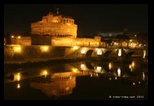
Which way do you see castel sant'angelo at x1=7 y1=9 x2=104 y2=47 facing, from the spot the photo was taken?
facing the viewer and to the right of the viewer

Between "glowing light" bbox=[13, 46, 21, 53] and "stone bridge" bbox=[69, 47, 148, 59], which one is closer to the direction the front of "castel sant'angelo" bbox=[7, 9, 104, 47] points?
the stone bridge

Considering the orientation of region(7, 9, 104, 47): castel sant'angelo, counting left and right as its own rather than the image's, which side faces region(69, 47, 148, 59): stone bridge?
front

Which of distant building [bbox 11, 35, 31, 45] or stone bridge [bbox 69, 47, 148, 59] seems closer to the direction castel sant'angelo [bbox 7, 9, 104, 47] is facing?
the stone bridge

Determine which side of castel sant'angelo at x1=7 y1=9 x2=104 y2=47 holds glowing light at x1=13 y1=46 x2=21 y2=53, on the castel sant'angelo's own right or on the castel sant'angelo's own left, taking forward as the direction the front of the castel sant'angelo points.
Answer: on the castel sant'angelo's own right
